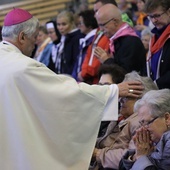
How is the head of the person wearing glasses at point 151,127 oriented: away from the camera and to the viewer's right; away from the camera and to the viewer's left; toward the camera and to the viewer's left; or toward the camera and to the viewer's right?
toward the camera and to the viewer's left

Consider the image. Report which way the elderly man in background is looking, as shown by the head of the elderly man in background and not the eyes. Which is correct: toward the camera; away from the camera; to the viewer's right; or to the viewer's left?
to the viewer's left

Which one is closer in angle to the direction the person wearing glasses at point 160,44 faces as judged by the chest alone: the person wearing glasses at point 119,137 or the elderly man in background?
the person wearing glasses

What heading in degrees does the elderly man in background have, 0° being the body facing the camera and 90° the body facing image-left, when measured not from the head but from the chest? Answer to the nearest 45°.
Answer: approximately 90°

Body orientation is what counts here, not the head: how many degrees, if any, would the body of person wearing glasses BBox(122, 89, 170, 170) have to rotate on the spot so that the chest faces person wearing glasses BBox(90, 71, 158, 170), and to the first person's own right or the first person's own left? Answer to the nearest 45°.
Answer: approximately 45° to the first person's own right

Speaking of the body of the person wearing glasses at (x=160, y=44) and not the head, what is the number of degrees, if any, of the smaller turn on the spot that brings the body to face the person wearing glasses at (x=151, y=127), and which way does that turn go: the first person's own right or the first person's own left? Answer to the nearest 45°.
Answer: approximately 45° to the first person's own left

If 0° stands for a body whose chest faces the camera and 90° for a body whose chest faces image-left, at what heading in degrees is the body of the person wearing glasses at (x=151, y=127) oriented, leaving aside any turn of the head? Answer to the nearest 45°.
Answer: approximately 90°

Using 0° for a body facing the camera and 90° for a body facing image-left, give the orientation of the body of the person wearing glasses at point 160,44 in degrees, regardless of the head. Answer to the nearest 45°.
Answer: approximately 45°

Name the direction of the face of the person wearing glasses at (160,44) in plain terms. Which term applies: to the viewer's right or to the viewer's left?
to the viewer's left

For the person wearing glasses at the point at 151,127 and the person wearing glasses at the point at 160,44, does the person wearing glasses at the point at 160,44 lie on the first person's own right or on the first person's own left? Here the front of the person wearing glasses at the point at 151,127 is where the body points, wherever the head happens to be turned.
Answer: on the first person's own right

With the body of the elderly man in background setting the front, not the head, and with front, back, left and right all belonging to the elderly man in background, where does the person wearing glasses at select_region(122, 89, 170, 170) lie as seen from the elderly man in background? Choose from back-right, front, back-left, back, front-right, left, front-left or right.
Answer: left

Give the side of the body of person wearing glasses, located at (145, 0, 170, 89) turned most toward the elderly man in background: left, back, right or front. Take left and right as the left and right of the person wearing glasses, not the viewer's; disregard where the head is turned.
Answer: right
